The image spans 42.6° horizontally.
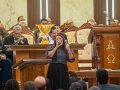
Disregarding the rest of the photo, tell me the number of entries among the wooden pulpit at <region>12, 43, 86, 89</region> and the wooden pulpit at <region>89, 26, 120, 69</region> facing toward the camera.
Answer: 2

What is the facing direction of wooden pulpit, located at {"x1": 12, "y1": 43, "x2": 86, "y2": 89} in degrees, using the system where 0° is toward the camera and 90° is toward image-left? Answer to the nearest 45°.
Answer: approximately 0°

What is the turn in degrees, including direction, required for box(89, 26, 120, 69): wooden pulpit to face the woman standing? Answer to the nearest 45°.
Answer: approximately 90° to its right

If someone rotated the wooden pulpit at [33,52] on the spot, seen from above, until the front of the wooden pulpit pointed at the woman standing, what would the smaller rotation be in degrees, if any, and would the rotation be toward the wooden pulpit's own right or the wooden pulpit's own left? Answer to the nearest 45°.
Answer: approximately 45° to the wooden pulpit's own left
